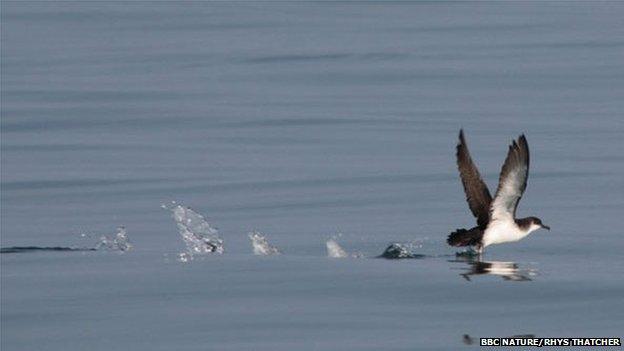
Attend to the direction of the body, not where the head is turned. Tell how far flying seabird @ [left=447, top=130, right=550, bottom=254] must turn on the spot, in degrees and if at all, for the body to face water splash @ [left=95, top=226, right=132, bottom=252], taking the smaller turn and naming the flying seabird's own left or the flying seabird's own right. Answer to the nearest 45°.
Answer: approximately 180°

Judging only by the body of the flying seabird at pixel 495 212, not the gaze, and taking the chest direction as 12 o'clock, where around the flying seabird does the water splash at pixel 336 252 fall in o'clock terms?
The water splash is roughly at 6 o'clock from the flying seabird.

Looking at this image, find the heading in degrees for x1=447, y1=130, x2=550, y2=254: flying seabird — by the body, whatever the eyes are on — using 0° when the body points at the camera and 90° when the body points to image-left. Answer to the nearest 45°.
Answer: approximately 270°

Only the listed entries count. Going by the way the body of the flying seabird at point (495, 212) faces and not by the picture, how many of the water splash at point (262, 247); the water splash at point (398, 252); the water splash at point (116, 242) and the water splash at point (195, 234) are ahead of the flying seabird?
0

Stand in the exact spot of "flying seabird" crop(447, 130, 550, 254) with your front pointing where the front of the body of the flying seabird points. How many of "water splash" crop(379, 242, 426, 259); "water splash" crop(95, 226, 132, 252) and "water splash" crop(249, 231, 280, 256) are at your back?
3

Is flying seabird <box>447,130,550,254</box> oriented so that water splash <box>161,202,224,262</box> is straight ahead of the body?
no

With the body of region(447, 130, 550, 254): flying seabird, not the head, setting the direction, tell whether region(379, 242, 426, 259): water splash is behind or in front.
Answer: behind

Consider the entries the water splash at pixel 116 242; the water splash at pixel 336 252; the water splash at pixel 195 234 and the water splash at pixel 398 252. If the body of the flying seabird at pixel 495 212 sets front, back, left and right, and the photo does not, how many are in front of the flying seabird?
0

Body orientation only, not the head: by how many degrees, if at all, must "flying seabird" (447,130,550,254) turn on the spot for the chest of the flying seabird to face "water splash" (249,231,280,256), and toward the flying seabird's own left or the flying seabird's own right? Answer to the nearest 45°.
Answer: approximately 180°
